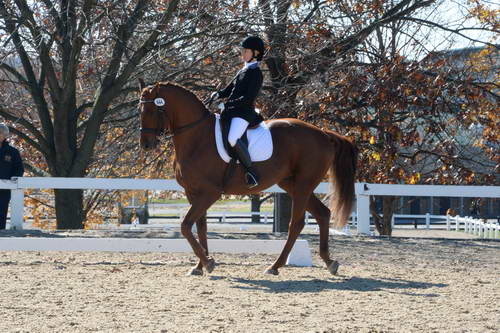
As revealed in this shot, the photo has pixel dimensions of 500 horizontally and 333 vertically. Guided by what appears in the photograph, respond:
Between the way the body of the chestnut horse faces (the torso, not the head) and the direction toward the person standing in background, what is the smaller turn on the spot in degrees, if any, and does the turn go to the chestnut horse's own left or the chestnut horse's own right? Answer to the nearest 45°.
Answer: approximately 45° to the chestnut horse's own right

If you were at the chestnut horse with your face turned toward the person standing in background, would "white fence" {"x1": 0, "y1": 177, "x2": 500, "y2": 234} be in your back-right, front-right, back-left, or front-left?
front-right

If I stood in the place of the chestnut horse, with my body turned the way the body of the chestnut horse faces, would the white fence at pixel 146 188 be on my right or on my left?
on my right

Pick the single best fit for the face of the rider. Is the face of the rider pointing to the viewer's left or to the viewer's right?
to the viewer's left

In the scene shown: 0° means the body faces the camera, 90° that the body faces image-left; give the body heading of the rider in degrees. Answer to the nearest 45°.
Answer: approximately 90°

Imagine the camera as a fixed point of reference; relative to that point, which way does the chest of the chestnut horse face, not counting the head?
to the viewer's left

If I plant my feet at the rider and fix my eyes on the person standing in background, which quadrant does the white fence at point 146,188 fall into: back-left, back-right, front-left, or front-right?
front-right

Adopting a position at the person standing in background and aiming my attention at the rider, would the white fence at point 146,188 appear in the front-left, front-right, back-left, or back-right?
front-left
